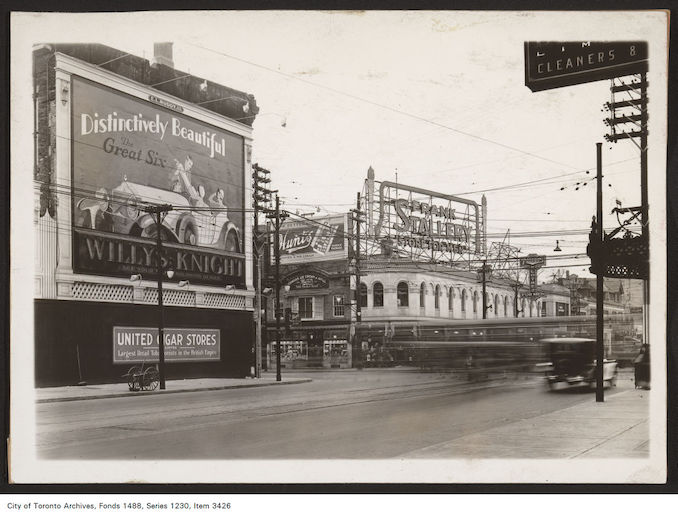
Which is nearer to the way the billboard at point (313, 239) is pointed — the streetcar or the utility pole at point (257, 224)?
the utility pole

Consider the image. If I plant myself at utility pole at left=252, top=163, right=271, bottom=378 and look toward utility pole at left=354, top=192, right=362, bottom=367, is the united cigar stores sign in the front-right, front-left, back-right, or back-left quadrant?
back-left

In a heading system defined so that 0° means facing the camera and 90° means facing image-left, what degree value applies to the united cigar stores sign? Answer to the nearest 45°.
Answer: approximately 315°

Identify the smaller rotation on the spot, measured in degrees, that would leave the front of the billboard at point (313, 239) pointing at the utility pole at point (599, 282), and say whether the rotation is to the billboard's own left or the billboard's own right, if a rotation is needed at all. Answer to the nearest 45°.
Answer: approximately 45° to the billboard's own left

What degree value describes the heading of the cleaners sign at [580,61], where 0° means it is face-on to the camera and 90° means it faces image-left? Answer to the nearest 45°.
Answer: approximately 45°
